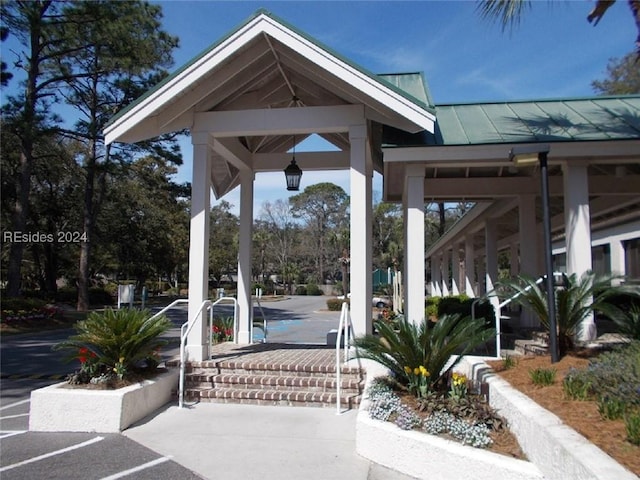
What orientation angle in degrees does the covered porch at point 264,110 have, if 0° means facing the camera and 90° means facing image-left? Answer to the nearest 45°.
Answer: approximately 0°

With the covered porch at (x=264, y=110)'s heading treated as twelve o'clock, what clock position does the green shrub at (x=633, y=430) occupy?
The green shrub is roughly at 11 o'clock from the covered porch.

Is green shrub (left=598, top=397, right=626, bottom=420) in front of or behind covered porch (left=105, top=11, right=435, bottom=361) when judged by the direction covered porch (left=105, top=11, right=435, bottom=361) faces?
in front

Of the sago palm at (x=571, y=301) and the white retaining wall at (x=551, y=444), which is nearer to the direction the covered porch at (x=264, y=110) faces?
the white retaining wall

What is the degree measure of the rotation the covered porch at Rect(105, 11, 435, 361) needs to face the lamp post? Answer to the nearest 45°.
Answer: approximately 45° to its left

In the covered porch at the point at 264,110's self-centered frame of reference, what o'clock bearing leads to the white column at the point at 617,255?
The white column is roughly at 8 o'clock from the covered porch.

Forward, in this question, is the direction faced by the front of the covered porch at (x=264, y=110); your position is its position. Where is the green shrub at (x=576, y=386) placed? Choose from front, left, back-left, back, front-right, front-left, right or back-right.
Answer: front-left

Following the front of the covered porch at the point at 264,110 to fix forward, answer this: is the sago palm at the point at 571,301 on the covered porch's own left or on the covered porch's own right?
on the covered porch's own left

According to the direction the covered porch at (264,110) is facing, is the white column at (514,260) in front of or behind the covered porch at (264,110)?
behind

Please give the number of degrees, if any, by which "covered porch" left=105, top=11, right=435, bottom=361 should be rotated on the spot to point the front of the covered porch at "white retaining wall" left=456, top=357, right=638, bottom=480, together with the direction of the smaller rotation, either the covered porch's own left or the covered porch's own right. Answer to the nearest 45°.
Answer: approximately 45° to the covered porch's own left
